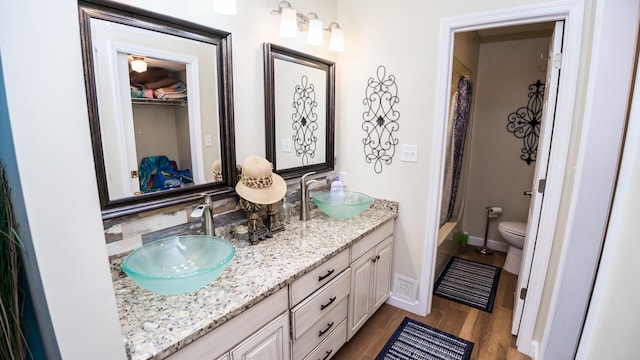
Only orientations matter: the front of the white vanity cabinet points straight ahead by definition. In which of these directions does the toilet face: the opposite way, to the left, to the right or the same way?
the opposite way

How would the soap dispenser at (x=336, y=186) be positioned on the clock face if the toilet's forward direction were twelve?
The soap dispenser is roughly at 10 o'clock from the toilet.

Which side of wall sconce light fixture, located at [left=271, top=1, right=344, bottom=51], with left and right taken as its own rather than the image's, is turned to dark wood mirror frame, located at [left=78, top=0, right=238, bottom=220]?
right

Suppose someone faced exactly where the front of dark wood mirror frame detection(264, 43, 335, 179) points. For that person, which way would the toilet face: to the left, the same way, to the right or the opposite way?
the opposite way

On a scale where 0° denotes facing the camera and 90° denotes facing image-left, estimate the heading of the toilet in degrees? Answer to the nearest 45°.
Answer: approximately 90°
